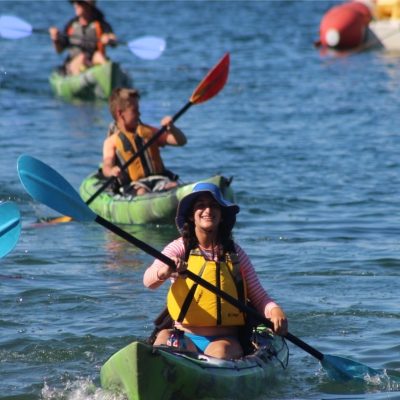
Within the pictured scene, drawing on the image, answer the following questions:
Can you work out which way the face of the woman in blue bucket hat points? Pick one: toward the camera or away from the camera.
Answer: toward the camera

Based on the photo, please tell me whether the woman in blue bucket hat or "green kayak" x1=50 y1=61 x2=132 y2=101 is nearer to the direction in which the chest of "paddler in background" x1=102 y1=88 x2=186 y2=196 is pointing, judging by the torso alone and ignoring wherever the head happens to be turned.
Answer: the woman in blue bucket hat

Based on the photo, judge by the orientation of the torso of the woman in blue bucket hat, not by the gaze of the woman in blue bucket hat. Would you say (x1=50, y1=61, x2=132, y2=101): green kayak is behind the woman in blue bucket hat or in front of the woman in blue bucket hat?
behind

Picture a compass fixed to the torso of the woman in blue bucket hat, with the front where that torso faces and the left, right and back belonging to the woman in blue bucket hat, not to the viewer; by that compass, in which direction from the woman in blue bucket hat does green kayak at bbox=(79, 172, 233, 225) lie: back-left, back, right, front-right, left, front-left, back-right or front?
back

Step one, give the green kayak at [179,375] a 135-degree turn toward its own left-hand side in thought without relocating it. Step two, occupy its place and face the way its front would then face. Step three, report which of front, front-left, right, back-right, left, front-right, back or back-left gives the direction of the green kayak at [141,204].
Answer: left

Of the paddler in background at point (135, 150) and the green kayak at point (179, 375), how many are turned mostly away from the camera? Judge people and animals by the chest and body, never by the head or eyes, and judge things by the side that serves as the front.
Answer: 0

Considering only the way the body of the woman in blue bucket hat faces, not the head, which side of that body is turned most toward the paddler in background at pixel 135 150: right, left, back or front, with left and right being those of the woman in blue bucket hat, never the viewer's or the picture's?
back

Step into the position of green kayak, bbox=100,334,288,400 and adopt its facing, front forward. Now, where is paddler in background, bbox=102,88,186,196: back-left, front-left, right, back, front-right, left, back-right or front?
back-right

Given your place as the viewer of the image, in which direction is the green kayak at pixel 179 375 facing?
facing the viewer and to the left of the viewer

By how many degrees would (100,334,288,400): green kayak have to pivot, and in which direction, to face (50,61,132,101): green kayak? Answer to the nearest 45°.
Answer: approximately 135° to its right

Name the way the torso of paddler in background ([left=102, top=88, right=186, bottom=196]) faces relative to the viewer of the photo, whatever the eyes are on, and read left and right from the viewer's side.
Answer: facing the viewer and to the right of the viewer

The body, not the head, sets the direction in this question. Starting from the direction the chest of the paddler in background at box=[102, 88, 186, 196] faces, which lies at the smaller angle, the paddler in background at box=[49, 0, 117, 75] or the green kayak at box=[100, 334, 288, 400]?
the green kayak

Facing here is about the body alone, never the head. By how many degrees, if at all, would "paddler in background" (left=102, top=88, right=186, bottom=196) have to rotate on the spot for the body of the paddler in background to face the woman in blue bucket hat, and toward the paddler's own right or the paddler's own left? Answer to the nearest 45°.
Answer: approximately 45° to the paddler's own right

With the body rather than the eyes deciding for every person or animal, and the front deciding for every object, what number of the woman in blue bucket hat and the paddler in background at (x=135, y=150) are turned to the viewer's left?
0

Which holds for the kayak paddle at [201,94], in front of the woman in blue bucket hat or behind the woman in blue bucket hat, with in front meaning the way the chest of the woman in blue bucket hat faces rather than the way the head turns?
behind

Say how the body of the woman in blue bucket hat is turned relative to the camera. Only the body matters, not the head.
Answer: toward the camera
